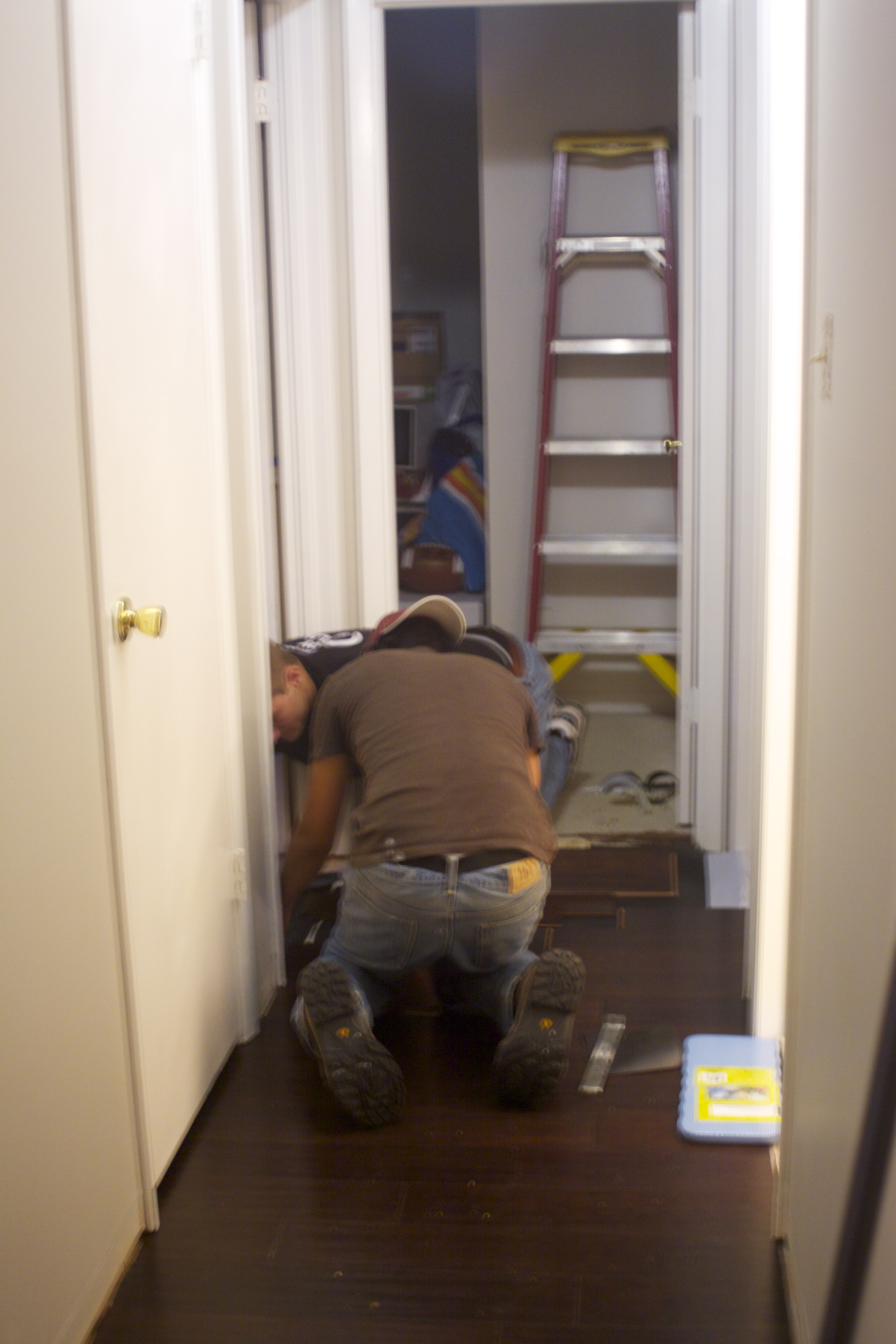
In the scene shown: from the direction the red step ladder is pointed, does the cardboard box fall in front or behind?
behind

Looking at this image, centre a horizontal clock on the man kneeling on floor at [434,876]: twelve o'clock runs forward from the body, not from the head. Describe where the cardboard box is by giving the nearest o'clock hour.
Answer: The cardboard box is roughly at 12 o'clock from the man kneeling on floor.

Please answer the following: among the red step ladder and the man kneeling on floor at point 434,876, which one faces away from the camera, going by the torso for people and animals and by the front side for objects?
the man kneeling on floor

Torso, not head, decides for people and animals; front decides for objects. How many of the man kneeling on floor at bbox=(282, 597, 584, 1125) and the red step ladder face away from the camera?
1

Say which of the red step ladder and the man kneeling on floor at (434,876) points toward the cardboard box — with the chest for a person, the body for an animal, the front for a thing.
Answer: the man kneeling on floor

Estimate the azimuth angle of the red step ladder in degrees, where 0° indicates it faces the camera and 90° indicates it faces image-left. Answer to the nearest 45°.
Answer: approximately 0°

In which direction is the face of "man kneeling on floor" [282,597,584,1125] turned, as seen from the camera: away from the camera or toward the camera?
away from the camera

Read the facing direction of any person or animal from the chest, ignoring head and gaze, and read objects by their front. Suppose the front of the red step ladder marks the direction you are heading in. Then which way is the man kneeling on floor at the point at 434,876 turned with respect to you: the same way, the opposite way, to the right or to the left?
the opposite way

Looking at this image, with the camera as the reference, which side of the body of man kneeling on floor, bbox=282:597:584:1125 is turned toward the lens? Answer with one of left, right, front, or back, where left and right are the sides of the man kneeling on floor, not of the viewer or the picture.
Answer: back
